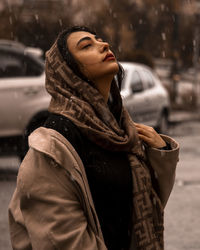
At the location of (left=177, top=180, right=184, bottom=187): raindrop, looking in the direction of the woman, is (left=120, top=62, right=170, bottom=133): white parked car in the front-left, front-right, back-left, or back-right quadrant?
back-right

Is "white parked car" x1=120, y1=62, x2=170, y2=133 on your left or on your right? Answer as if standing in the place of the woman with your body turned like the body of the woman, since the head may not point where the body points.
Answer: on your left

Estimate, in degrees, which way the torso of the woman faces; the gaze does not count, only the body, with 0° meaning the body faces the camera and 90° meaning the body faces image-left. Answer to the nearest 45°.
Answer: approximately 315°

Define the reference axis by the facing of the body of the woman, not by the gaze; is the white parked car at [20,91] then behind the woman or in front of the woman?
behind
